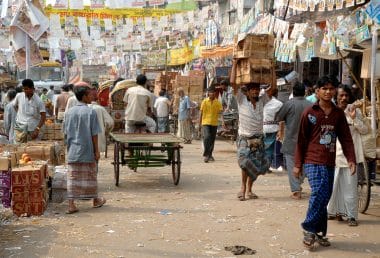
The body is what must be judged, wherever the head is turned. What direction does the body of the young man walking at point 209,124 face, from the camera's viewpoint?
toward the camera

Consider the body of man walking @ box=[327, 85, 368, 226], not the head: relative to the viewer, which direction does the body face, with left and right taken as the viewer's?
facing the viewer and to the left of the viewer

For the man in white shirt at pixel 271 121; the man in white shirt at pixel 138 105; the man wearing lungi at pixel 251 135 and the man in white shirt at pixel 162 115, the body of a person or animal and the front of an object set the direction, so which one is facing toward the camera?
the man wearing lungi

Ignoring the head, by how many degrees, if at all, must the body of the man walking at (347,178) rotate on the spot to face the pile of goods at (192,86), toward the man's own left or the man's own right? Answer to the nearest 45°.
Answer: approximately 90° to the man's own right

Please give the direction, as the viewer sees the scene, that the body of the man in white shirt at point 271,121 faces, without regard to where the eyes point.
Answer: away from the camera

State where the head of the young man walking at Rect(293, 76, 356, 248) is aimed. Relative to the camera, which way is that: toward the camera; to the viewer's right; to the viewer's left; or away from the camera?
toward the camera

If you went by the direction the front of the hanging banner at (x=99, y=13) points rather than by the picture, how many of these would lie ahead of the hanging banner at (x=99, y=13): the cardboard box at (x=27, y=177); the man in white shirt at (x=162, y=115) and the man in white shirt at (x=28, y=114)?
3

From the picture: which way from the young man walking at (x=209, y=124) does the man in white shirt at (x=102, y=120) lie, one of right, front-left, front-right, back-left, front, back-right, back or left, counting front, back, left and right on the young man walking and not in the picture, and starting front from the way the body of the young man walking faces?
front-right

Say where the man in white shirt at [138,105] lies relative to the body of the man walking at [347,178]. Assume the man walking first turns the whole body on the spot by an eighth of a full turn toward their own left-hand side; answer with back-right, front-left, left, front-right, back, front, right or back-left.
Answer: back-right

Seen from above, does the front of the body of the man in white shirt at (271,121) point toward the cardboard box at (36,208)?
no

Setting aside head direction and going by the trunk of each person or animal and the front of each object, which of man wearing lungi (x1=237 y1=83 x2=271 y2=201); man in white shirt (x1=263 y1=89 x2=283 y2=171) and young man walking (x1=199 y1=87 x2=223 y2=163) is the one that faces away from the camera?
the man in white shirt
